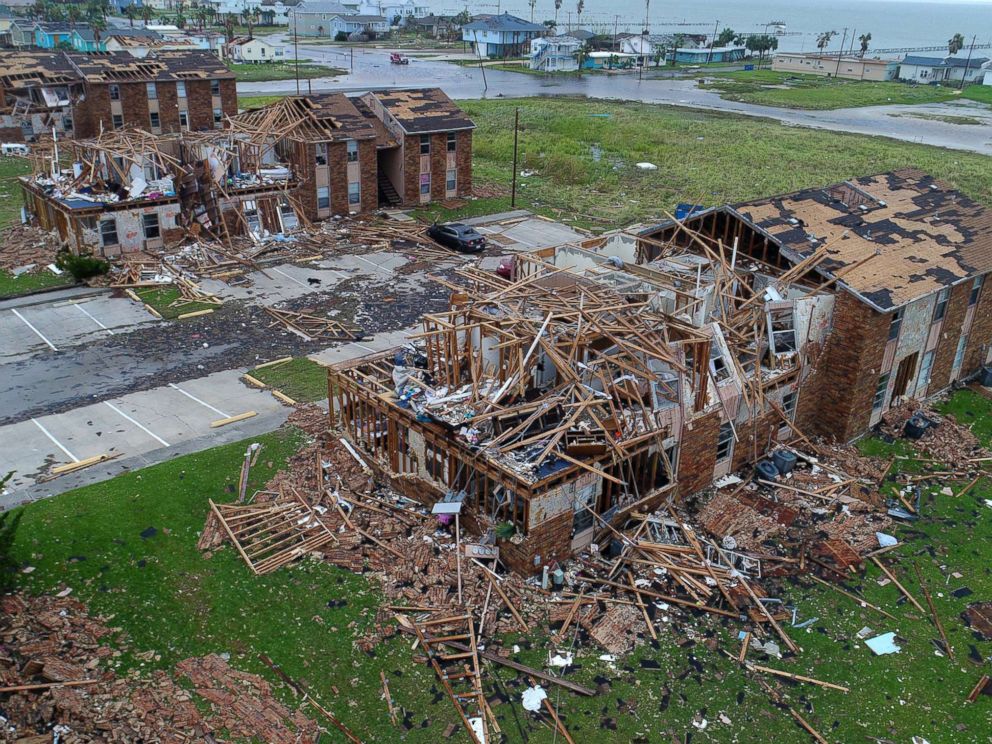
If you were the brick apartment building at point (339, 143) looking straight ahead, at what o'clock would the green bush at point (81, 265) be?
The green bush is roughly at 3 o'clock from the brick apartment building.

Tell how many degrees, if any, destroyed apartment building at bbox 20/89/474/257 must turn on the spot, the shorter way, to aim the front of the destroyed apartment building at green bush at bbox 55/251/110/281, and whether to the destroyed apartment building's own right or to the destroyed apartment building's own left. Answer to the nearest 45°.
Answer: approximately 90° to the destroyed apartment building's own right

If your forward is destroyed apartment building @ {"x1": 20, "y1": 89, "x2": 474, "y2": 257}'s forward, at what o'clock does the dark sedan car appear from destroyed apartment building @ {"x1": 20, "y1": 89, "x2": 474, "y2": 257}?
The dark sedan car is roughly at 11 o'clock from the destroyed apartment building.

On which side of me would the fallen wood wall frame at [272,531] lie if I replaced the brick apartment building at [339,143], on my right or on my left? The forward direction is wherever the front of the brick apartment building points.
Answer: on my right

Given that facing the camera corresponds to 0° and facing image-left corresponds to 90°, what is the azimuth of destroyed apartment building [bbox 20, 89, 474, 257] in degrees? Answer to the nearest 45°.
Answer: approximately 315°
